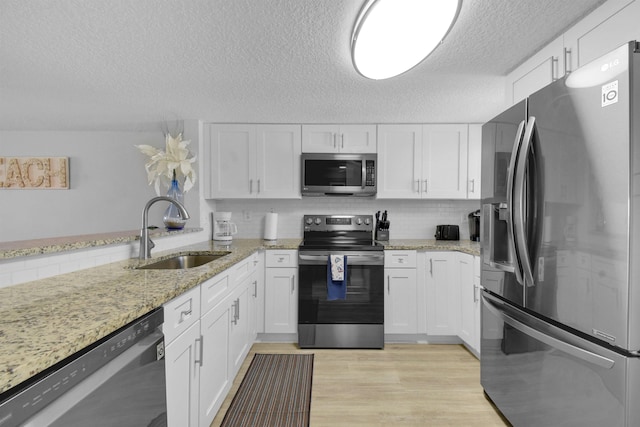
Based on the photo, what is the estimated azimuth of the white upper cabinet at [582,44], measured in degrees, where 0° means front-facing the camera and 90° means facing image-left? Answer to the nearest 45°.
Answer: approximately 45°

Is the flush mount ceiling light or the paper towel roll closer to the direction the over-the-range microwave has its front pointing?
the flush mount ceiling light

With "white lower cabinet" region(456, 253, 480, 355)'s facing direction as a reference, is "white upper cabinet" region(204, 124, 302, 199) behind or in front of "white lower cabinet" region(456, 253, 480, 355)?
in front

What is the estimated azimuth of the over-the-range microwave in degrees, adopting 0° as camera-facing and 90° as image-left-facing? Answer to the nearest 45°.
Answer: approximately 0°

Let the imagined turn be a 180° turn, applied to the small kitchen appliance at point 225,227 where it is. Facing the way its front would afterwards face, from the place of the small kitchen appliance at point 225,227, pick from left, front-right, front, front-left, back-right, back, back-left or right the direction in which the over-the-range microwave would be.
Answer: back-right

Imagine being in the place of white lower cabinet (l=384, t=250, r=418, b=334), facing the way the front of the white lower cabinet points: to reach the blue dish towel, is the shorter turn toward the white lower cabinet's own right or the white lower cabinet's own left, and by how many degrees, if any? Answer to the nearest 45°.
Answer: approximately 45° to the white lower cabinet's own right

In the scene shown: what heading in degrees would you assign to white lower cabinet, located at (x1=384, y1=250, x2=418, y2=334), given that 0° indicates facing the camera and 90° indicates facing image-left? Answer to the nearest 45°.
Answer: approximately 0°

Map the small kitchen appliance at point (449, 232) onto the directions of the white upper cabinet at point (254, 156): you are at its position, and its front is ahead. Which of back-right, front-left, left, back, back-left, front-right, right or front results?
left

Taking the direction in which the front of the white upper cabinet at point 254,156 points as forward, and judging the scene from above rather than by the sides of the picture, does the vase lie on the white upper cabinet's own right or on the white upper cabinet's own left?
on the white upper cabinet's own right

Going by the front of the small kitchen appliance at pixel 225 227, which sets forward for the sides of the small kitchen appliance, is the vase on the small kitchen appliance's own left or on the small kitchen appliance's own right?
on the small kitchen appliance's own right

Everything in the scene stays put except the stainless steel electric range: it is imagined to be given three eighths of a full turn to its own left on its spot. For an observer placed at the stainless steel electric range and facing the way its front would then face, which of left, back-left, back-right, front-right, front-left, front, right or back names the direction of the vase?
back-left

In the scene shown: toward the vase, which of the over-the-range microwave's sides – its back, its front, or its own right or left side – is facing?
right
